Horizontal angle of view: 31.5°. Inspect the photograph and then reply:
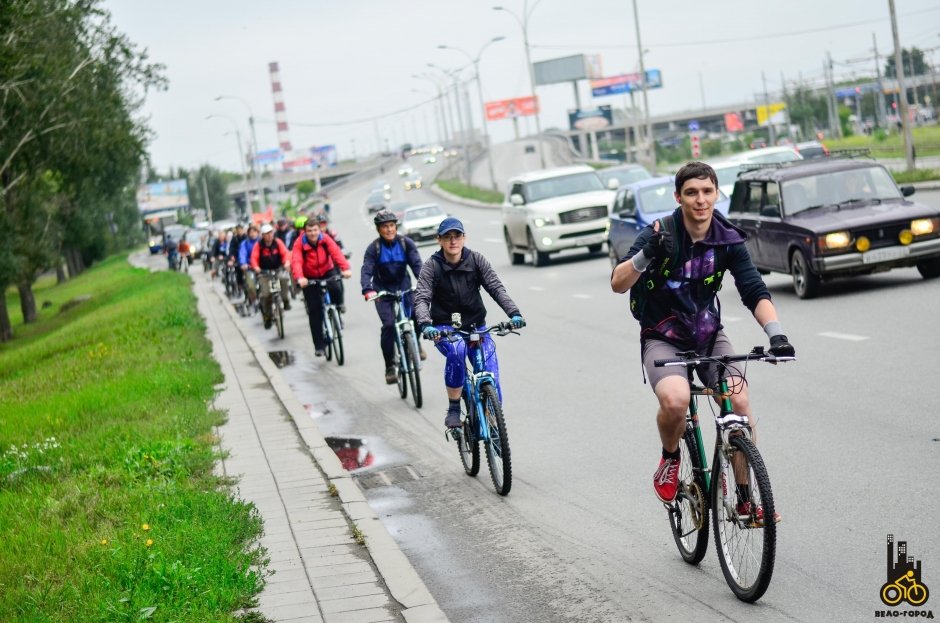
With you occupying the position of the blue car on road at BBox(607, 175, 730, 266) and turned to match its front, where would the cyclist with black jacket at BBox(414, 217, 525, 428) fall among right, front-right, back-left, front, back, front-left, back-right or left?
front-right

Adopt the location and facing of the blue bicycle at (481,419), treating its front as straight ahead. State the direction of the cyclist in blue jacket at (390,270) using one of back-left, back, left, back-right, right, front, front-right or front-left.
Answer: back

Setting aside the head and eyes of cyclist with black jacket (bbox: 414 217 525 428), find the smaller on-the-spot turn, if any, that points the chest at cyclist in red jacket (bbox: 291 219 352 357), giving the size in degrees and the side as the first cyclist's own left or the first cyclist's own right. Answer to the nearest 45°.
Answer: approximately 180°

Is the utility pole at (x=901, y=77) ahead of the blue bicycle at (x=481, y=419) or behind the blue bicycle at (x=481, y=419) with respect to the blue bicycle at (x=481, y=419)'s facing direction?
behind

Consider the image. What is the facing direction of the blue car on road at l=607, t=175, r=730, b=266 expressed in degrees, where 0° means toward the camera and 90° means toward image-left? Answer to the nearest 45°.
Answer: approximately 315°

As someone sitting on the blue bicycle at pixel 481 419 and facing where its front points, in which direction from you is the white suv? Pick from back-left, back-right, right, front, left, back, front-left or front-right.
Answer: back

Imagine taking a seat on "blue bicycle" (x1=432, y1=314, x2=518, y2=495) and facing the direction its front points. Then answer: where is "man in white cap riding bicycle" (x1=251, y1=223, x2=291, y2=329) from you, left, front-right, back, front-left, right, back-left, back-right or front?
back

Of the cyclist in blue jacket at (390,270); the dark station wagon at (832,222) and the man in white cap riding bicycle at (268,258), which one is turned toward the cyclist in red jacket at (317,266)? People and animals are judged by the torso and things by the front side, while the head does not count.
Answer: the man in white cap riding bicycle

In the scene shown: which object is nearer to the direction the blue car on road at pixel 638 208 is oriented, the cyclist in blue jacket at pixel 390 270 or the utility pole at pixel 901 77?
the cyclist in blue jacket
